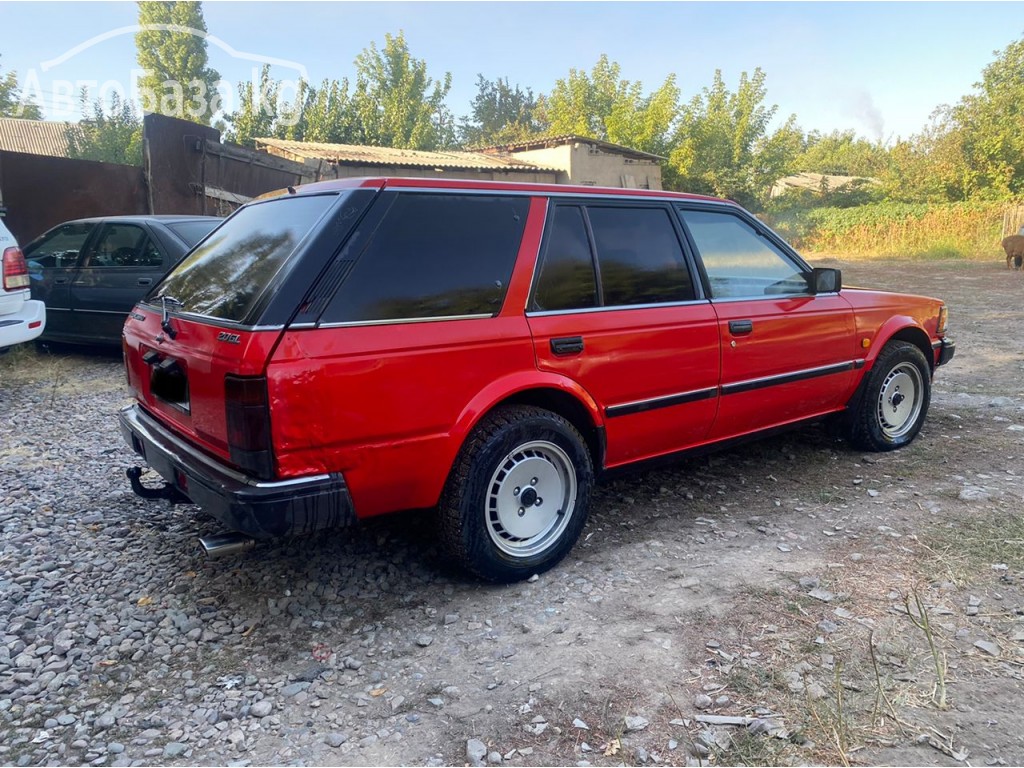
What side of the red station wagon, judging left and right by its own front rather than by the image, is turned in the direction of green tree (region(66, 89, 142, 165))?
left

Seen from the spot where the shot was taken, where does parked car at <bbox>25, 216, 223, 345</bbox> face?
facing away from the viewer and to the left of the viewer

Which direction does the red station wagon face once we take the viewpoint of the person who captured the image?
facing away from the viewer and to the right of the viewer

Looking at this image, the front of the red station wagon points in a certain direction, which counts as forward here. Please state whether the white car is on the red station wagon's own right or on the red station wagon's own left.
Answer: on the red station wagon's own left

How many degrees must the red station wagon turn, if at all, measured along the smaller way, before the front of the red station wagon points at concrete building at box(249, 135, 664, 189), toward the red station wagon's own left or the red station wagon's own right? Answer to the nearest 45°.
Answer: approximately 45° to the red station wagon's own left

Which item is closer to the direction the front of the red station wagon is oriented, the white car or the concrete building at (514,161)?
the concrete building

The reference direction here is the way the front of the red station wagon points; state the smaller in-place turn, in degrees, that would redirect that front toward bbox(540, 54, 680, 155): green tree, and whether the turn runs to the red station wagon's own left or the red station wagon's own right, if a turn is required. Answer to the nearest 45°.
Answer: approximately 45° to the red station wagon's own left

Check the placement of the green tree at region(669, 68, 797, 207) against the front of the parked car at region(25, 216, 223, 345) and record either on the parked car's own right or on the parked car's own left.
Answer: on the parked car's own right

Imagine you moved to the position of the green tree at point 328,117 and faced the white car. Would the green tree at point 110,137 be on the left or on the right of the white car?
right

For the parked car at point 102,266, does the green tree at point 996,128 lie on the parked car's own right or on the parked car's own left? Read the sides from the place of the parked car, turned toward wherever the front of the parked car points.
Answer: on the parked car's own right
